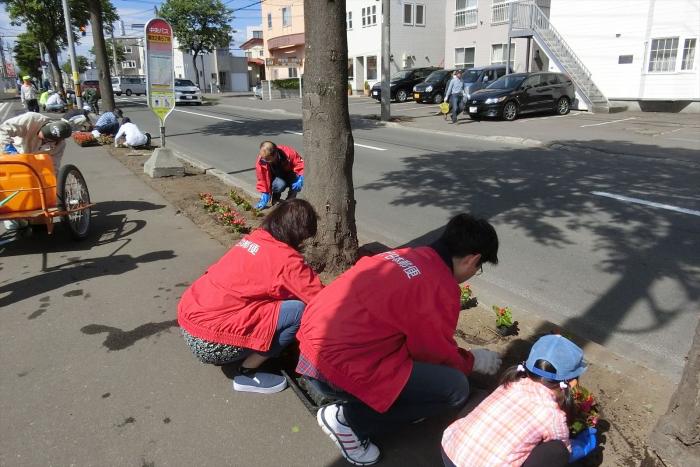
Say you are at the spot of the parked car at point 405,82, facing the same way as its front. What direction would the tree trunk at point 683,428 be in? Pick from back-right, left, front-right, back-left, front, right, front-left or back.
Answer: front-left

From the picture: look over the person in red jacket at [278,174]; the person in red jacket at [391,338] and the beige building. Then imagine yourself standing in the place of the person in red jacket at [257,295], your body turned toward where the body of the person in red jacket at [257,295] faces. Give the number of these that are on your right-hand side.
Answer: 1

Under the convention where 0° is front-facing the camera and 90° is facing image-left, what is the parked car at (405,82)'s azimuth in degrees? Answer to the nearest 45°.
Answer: approximately 45°

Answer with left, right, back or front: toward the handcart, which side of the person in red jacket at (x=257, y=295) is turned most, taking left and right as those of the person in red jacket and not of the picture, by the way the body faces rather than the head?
left

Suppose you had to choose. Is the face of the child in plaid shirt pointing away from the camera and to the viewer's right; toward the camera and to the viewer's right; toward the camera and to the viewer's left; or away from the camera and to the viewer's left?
away from the camera and to the viewer's right

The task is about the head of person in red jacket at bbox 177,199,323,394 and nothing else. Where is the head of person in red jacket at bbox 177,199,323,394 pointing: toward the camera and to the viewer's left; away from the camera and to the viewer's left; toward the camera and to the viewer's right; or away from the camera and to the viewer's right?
away from the camera and to the viewer's right

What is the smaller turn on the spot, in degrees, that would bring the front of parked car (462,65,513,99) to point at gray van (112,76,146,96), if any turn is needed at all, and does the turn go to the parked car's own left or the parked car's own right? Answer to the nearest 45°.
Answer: approximately 90° to the parked car's own right

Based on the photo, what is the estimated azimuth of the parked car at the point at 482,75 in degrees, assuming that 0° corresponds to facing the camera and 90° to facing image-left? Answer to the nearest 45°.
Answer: approximately 45°

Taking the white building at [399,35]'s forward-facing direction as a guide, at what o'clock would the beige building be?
The beige building is roughly at 3 o'clock from the white building.

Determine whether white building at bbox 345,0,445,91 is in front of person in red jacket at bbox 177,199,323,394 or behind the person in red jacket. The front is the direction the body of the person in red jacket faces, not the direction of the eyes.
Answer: in front

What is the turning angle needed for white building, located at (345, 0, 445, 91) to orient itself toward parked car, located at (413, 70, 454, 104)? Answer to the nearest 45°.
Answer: approximately 45° to its left
